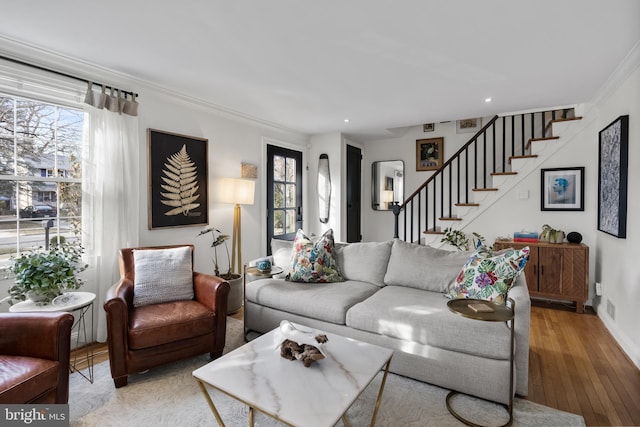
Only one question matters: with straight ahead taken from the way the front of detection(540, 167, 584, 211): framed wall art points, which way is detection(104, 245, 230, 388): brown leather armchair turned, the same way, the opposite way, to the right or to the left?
to the left

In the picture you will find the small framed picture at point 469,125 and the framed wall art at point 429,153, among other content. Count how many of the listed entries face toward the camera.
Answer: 2

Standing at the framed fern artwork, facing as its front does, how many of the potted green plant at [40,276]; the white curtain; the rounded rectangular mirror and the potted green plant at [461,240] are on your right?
2

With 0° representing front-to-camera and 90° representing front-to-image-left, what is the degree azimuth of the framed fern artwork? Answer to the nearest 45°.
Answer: approximately 315°

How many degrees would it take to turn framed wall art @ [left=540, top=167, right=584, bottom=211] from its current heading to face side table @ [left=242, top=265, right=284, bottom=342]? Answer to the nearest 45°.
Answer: approximately 45° to its right

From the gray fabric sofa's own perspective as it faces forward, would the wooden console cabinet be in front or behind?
behind

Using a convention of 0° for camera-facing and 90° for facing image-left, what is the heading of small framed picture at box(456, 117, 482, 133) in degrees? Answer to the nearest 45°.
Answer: approximately 0°

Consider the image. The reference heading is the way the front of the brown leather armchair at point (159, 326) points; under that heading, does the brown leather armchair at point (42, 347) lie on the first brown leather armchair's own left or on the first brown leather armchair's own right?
on the first brown leather armchair's own right

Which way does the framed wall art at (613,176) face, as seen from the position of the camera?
facing to the left of the viewer

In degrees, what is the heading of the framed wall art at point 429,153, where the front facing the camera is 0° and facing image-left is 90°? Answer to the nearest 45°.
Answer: approximately 0°

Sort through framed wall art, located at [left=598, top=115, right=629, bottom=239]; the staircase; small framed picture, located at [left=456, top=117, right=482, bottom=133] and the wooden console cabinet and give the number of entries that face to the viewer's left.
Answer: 2

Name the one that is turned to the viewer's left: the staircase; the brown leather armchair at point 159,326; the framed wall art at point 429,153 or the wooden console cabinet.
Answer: the staircase
